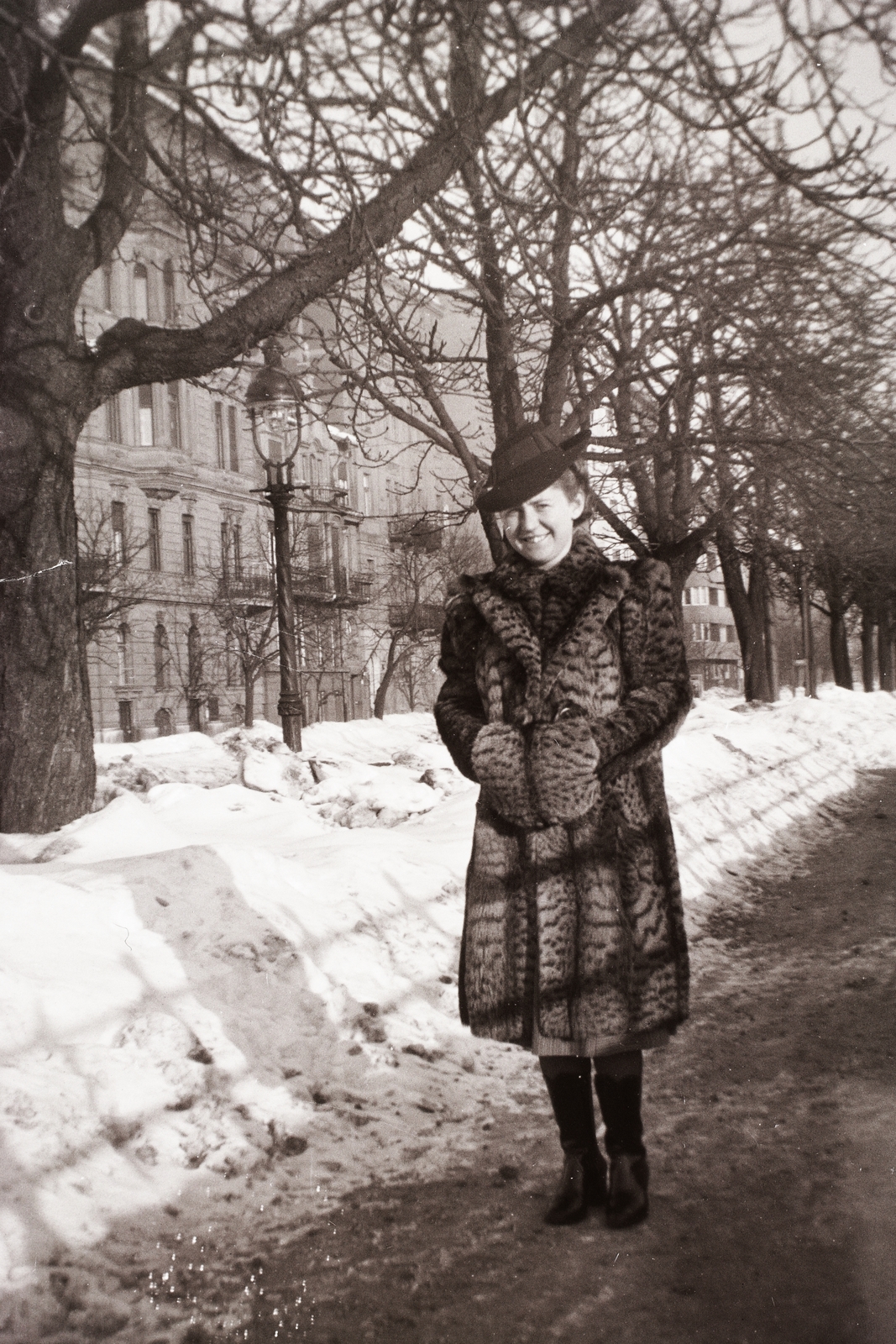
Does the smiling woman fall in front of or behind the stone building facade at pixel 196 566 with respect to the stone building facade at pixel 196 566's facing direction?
in front

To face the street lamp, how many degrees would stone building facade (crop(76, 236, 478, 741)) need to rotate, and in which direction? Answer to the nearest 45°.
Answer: approximately 45° to its right

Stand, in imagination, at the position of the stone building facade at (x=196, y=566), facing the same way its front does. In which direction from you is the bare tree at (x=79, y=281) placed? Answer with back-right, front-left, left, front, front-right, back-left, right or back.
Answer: front-right
